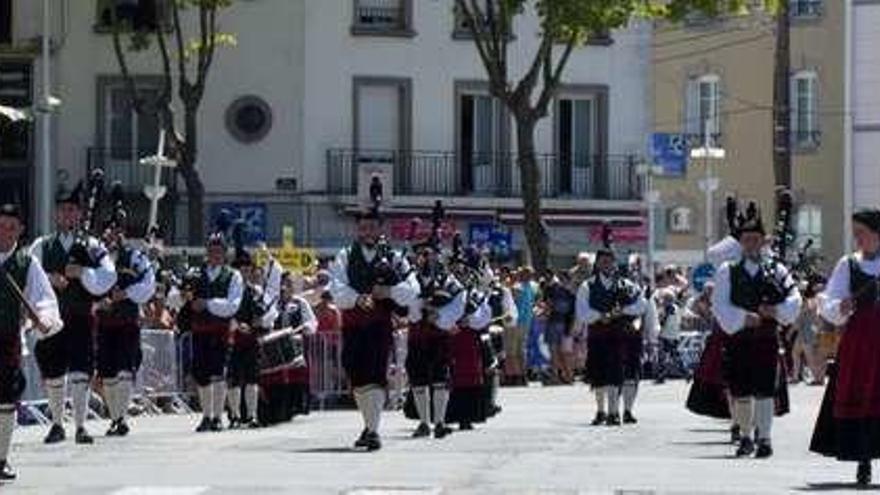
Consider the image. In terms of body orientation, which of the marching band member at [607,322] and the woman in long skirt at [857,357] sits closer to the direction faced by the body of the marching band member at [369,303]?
the woman in long skirt

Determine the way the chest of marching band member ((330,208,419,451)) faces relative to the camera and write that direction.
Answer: toward the camera

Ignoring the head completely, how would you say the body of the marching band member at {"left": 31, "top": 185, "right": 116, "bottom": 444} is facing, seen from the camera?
toward the camera

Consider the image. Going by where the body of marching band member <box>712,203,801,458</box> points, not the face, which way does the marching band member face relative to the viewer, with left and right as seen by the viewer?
facing the viewer

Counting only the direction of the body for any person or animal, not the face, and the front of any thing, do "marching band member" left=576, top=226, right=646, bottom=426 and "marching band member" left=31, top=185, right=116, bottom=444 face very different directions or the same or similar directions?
same or similar directions

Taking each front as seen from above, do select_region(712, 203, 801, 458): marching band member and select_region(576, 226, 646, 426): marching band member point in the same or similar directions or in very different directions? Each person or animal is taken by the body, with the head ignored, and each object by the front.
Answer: same or similar directions

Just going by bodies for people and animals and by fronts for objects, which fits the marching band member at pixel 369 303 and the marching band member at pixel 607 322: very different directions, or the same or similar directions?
same or similar directions

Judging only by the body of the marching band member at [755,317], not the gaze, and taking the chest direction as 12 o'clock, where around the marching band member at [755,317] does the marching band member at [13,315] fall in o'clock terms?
the marching band member at [13,315] is roughly at 2 o'clock from the marching band member at [755,317].

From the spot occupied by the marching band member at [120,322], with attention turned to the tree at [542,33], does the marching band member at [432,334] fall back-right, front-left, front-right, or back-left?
front-right

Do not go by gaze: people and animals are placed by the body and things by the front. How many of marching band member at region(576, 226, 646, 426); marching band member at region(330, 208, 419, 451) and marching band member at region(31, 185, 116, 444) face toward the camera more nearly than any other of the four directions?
3

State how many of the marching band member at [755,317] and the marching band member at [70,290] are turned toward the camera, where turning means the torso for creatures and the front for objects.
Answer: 2

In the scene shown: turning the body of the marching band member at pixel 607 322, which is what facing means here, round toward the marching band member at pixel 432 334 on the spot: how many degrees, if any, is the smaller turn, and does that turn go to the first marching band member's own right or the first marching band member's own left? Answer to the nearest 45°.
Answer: approximately 45° to the first marching band member's own right
